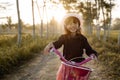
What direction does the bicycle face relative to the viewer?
toward the camera

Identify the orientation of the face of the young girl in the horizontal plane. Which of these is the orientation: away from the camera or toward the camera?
toward the camera
